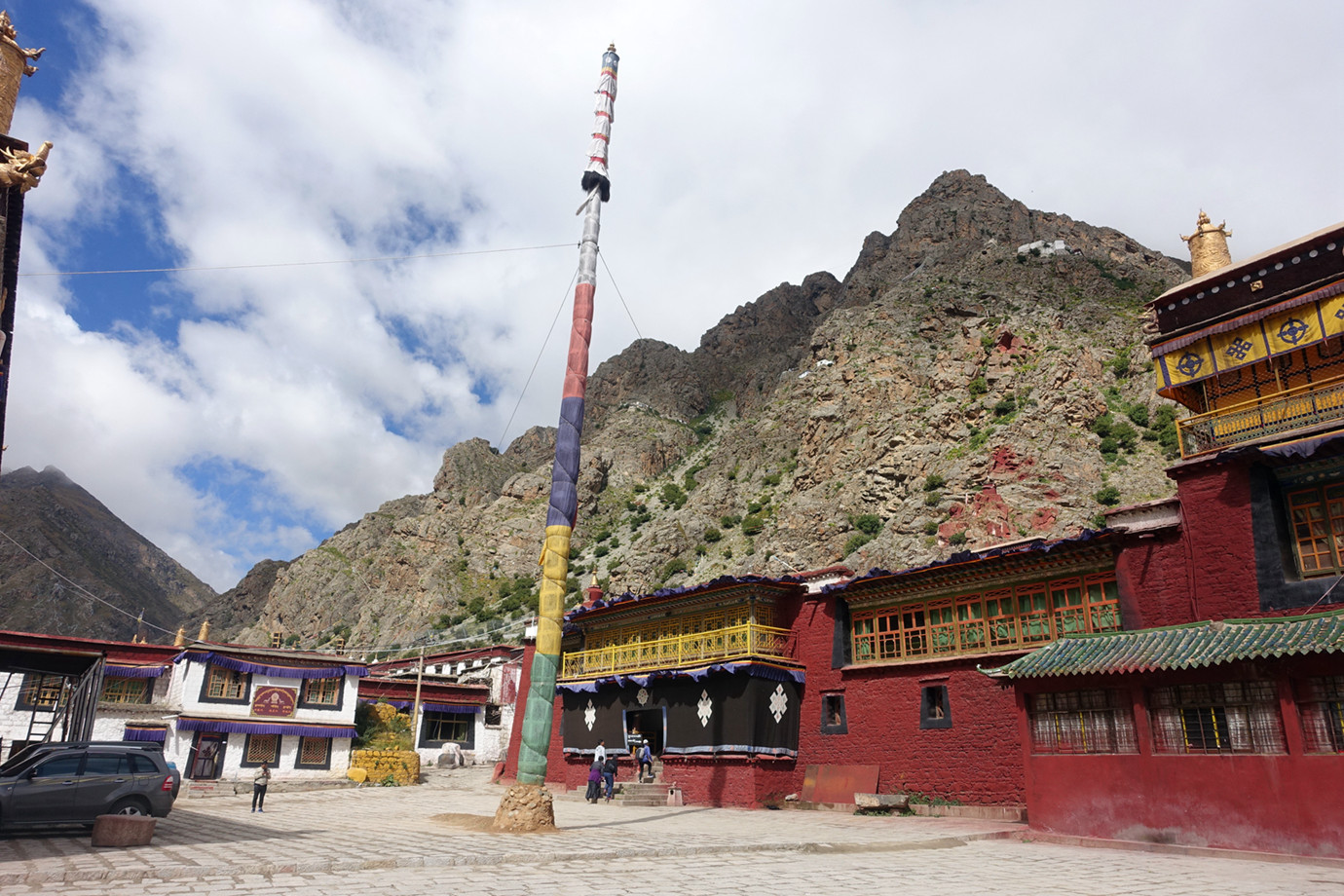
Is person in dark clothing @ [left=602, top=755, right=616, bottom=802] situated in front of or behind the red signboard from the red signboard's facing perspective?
in front

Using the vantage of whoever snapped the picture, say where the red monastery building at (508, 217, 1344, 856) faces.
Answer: facing the viewer and to the left of the viewer

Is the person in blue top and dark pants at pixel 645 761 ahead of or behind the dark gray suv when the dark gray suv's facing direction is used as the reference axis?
behind

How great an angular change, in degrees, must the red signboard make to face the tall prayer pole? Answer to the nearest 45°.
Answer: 0° — it already faces it

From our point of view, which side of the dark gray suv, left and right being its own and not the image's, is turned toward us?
left

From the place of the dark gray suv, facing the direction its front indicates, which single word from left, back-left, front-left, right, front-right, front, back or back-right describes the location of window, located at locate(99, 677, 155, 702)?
right

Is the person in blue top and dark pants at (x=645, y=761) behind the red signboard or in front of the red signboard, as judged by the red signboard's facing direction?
in front

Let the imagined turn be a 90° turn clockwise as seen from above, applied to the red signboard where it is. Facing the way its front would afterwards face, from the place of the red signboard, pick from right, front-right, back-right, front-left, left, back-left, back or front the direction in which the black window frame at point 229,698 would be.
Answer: front

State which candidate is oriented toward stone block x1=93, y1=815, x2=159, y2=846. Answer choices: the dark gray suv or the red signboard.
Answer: the red signboard

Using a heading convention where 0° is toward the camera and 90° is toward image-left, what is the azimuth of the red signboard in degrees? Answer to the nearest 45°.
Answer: approximately 0°

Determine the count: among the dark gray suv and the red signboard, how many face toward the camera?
1
